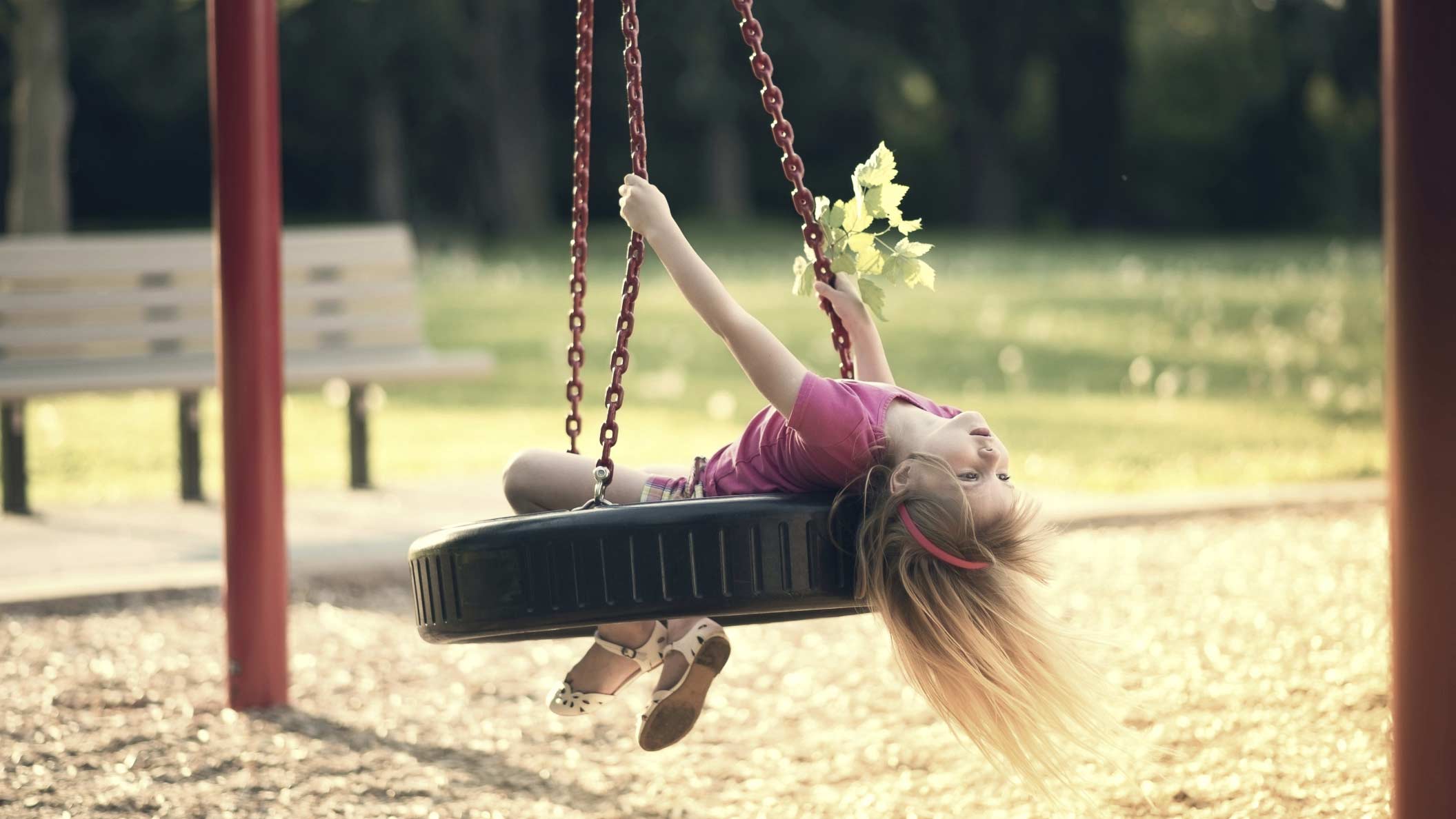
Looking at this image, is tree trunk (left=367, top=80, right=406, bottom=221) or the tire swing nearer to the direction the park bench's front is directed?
the tire swing

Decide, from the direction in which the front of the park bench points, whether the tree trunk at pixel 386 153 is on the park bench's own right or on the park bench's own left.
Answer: on the park bench's own left

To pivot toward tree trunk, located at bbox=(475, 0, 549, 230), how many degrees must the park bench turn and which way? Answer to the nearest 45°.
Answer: approximately 135° to its left

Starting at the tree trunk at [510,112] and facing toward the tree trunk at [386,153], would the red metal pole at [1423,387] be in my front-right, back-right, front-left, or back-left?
back-left

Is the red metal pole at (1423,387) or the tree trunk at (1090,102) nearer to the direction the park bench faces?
the red metal pole

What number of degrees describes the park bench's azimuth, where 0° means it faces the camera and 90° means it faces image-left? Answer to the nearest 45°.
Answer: approximately 315°
